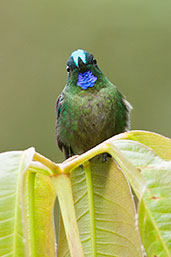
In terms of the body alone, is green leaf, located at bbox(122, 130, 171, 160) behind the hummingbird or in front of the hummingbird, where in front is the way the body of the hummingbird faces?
in front

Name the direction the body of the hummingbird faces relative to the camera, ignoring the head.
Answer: toward the camera

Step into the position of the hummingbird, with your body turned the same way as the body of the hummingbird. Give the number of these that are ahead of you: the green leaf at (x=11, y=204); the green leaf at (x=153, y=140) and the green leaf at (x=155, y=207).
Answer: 3

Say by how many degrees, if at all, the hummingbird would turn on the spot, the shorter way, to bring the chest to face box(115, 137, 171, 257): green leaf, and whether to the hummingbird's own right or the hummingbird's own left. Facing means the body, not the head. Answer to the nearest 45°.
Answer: approximately 90° to the hummingbird's own left
